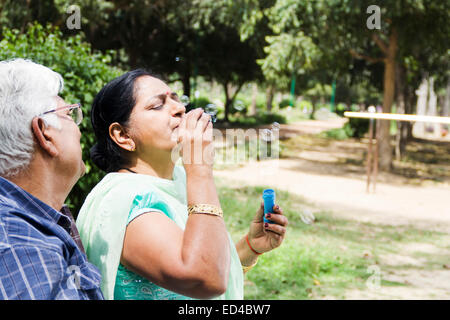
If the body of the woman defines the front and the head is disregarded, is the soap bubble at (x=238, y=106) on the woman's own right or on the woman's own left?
on the woman's own left

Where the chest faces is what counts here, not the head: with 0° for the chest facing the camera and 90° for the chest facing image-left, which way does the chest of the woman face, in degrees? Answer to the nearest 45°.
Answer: approximately 270°

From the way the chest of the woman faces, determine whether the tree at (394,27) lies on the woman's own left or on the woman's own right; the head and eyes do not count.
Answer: on the woman's own left

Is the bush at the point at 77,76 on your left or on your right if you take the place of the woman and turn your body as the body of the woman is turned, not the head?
on your left
